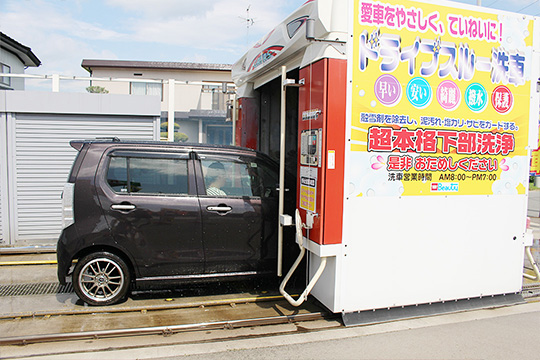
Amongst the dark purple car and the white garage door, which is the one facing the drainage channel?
the white garage door

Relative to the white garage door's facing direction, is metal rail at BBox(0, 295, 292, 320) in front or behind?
in front

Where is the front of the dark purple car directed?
to the viewer's right

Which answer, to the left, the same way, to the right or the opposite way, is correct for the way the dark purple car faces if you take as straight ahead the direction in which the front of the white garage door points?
to the left

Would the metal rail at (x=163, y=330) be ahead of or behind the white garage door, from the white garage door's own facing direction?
ahead

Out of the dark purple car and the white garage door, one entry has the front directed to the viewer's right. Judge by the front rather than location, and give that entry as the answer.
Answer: the dark purple car

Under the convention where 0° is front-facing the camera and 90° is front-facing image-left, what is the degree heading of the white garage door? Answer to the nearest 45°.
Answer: approximately 0°

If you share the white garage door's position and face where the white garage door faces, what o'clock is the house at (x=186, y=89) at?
The house is roughly at 7 o'clock from the white garage door.

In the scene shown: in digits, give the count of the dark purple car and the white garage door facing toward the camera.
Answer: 1
